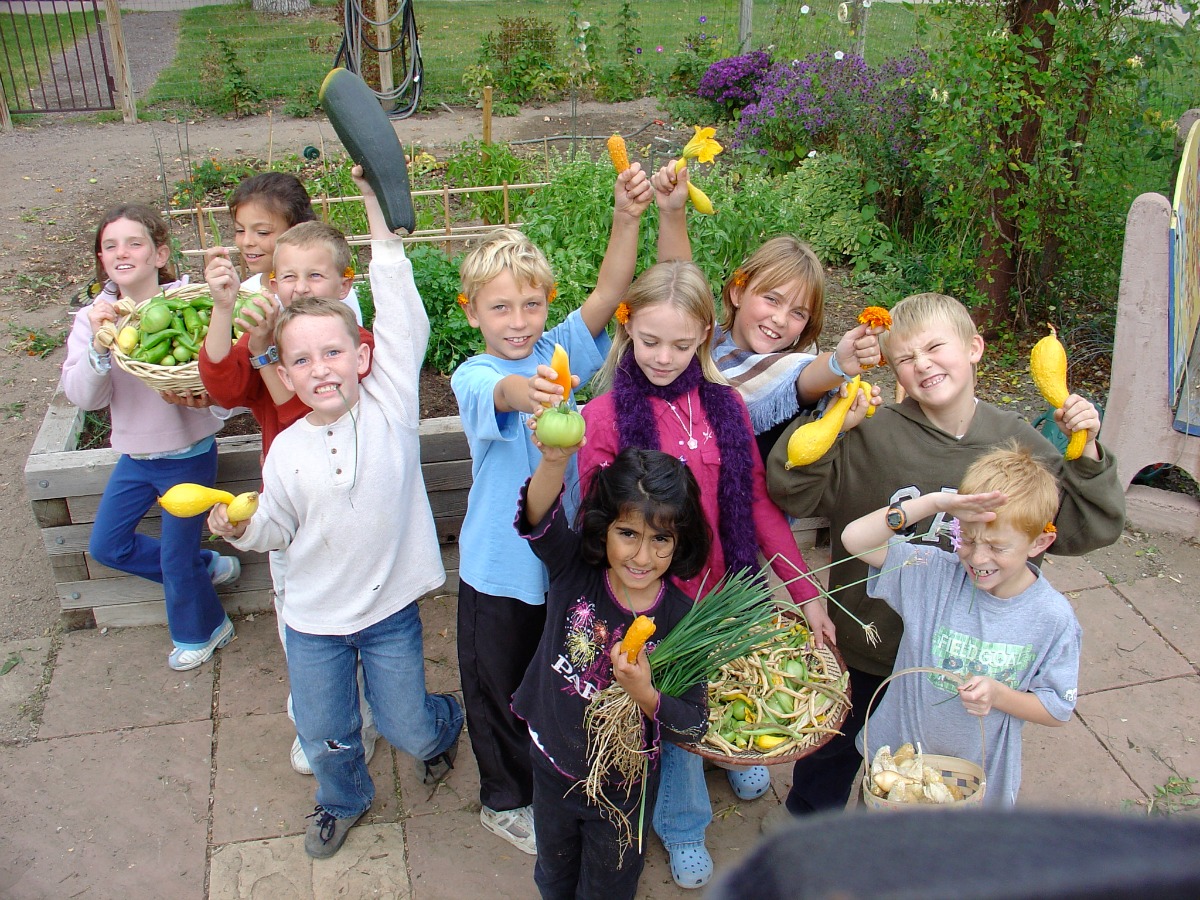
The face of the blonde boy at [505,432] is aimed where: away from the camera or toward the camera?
toward the camera

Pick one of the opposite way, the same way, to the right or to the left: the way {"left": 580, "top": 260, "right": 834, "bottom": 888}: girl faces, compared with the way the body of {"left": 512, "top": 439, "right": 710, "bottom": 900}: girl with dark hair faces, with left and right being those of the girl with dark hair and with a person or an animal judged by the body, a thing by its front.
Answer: the same way

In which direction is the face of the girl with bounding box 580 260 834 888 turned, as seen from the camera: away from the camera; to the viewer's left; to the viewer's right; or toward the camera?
toward the camera

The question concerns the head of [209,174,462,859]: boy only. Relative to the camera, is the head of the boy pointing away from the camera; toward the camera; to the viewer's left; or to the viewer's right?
toward the camera

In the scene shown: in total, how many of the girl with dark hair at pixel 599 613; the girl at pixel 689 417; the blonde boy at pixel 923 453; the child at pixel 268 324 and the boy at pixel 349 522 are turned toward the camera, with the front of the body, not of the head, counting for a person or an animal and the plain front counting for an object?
5

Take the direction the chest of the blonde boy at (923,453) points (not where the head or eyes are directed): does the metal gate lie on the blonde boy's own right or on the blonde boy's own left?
on the blonde boy's own right

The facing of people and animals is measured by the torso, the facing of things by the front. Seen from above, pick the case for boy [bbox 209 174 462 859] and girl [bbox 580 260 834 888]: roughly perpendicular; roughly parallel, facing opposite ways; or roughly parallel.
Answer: roughly parallel

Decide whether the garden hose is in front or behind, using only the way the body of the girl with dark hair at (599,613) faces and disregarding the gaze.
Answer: behind

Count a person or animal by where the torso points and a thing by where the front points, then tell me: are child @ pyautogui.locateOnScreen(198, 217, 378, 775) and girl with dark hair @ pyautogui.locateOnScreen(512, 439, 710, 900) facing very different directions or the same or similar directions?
same or similar directions

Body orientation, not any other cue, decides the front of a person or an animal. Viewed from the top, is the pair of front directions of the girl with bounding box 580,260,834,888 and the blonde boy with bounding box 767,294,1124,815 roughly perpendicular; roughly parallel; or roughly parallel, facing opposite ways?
roughly parallel

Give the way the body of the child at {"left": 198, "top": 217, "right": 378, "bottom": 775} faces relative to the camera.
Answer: toward the camera

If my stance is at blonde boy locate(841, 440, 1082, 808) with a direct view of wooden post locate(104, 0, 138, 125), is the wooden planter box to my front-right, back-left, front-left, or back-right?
front-left

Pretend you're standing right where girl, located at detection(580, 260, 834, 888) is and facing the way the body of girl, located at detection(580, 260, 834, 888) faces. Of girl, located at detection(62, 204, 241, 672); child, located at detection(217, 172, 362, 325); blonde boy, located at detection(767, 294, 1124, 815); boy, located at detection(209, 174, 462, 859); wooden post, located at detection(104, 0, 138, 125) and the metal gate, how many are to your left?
1

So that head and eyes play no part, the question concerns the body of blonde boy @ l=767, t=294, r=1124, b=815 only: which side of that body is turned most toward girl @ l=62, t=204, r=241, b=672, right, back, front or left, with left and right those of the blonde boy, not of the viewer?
right

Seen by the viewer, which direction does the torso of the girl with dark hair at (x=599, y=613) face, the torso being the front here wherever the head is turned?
toward the camera
